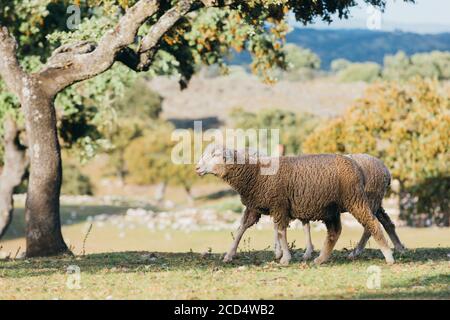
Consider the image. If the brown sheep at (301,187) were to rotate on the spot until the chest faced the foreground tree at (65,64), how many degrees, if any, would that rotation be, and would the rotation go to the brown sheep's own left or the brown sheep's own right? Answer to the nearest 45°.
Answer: approximately 45° to the brown sheep's own right

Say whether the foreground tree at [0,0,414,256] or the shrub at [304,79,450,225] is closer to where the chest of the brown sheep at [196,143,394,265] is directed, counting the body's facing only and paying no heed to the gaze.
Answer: the foreground tree

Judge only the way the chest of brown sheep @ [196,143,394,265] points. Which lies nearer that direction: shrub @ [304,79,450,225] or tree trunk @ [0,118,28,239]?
the tree trunk

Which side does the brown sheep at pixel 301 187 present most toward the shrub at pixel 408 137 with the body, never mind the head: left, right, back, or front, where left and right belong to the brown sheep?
right

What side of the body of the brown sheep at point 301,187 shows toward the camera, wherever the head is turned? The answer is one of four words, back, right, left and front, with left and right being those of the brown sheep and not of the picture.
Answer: left

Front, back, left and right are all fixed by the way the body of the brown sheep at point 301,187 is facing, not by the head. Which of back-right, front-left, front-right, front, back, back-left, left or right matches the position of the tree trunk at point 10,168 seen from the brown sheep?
front-right

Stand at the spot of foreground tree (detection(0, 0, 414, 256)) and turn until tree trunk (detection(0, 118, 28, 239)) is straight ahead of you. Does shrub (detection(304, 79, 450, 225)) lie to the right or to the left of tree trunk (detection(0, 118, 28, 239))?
right
